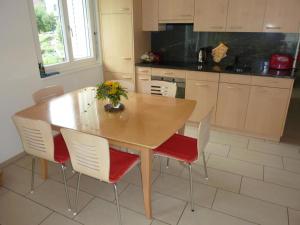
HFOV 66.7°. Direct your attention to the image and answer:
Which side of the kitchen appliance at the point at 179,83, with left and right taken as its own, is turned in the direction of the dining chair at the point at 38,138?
front

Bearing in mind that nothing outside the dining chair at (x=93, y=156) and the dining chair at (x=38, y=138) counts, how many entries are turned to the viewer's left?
0

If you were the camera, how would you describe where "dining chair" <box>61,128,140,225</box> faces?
facing away from the viewer and to the right of the viewer

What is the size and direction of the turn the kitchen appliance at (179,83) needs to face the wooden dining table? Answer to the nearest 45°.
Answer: approximately 45° to its left

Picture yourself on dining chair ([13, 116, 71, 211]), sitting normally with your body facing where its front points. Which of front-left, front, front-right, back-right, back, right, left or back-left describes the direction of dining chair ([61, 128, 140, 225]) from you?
right

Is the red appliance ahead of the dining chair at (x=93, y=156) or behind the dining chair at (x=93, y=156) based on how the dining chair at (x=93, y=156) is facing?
ahead

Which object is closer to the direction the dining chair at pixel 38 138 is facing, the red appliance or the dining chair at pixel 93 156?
the red appliance

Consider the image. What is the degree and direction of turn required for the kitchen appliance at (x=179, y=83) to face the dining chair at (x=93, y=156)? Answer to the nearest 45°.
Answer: approximately 45° to its left

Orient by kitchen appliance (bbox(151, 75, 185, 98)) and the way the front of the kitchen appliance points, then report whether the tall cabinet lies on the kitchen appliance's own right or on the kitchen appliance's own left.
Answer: on the kitchen appliance's own right

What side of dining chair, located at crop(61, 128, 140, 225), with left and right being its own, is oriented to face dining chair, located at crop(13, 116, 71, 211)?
left

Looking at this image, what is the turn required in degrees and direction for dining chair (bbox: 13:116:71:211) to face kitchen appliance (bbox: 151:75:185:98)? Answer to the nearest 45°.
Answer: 0° — it already faces it

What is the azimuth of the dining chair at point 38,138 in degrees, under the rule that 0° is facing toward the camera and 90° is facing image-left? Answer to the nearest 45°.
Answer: approximately 225°

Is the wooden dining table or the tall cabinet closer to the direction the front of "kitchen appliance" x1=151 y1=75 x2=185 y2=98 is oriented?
the wooden dining table
